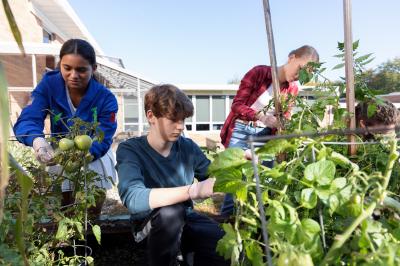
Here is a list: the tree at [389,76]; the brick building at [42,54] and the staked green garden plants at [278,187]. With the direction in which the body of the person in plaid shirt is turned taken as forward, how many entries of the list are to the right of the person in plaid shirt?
1

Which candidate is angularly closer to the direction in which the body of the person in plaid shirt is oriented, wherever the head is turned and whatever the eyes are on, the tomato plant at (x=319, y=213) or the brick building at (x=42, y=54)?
the tomato plant

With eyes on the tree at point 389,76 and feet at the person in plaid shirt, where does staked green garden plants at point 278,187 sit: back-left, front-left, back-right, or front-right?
back-right

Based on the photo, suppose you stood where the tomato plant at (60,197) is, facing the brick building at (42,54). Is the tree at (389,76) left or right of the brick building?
right

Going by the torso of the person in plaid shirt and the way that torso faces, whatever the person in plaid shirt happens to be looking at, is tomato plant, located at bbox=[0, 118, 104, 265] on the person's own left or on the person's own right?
on the person's own right
